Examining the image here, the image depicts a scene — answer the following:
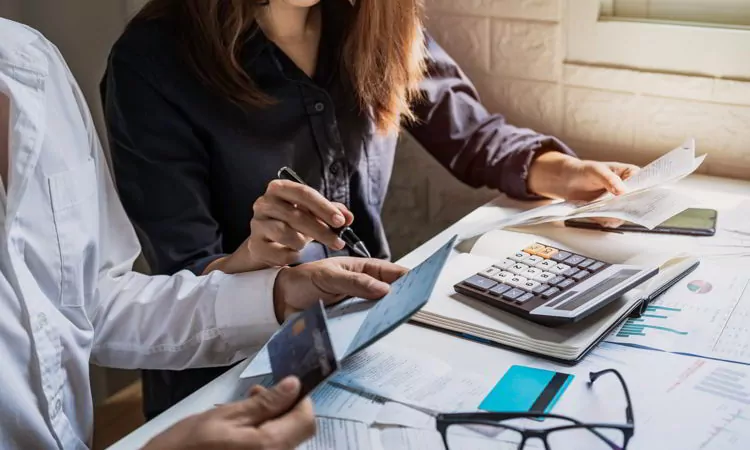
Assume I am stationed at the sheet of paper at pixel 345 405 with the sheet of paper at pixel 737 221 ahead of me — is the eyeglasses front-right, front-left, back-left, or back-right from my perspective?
front-right

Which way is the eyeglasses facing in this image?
toward the camera

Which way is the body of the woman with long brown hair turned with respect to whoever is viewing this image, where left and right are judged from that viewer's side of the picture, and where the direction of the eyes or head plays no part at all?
facing the viewer and to the right of the viewer

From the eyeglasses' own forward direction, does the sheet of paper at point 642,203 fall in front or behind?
behind

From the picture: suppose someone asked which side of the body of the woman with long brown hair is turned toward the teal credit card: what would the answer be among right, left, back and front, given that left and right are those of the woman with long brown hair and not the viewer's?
front
